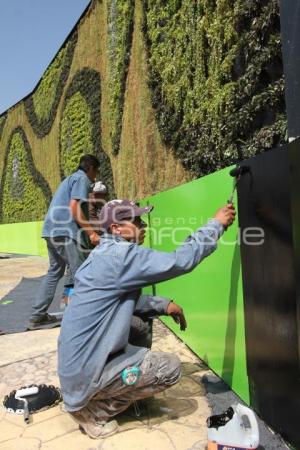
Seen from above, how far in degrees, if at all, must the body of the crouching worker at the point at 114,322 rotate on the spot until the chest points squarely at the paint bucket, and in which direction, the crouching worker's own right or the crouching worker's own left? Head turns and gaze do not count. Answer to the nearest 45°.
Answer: approximately 45° to the crouching worker's own right

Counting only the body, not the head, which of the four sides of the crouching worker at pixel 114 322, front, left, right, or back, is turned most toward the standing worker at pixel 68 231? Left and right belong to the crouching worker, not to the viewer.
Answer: left

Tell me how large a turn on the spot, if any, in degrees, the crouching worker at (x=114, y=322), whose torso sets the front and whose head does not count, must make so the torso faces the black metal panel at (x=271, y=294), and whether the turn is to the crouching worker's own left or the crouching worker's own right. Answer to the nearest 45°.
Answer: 0° — they already face it

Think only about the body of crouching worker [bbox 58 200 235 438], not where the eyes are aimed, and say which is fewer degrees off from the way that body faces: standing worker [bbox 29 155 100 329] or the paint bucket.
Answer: the paint bucket

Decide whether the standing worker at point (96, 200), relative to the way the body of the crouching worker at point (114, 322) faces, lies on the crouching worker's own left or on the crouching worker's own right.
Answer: on the crouching worker's own left

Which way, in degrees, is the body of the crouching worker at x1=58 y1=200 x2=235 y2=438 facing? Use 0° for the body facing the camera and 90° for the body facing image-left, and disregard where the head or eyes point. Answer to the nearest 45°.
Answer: approximately 270°
